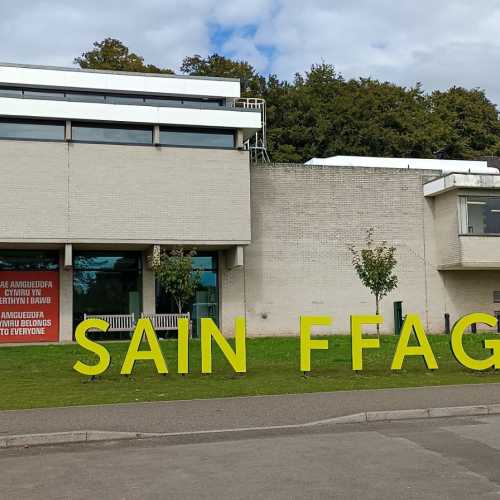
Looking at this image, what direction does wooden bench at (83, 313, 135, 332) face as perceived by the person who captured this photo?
facing the viewer

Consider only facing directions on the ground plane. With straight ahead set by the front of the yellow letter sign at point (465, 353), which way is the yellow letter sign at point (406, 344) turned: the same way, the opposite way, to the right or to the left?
the same way

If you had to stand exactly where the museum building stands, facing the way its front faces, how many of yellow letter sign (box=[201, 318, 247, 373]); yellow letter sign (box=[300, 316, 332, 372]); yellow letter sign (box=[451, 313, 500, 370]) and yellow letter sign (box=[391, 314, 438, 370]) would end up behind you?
0

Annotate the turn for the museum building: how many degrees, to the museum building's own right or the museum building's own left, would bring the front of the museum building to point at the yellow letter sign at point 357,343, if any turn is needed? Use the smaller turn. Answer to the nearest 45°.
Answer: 0° — it already faces it

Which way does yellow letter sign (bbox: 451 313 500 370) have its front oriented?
toward the camera

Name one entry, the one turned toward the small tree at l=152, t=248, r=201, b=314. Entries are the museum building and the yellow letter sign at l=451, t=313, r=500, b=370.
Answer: the museum building

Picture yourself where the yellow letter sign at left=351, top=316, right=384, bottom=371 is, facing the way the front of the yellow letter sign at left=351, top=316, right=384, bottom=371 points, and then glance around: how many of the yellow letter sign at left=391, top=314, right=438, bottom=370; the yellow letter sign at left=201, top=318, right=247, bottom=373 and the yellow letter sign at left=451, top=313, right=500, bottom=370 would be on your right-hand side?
1

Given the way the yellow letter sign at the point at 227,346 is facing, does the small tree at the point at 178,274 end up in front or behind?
behind

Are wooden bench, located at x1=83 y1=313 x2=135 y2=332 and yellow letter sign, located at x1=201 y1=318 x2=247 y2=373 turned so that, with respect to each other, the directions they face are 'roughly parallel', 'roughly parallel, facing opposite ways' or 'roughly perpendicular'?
roughly parallel

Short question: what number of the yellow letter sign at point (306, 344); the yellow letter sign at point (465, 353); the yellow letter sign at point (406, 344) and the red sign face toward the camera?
4

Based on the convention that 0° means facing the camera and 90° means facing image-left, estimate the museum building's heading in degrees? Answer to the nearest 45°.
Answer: approximately 0°

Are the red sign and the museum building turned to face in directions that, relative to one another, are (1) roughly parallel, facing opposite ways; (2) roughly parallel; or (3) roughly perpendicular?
roughly parallel

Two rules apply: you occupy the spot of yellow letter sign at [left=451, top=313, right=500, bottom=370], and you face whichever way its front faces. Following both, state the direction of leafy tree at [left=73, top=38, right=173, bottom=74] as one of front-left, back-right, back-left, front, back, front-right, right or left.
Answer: back-right

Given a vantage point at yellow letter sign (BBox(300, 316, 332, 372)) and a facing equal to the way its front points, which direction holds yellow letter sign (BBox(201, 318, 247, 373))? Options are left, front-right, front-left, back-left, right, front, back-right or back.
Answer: right

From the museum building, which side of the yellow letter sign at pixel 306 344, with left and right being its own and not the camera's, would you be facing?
back

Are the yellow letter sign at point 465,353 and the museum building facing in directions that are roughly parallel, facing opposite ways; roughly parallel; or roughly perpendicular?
roughly parallel

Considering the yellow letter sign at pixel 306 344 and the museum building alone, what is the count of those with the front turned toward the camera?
2

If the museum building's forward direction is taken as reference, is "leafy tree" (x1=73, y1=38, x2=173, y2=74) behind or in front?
behind
